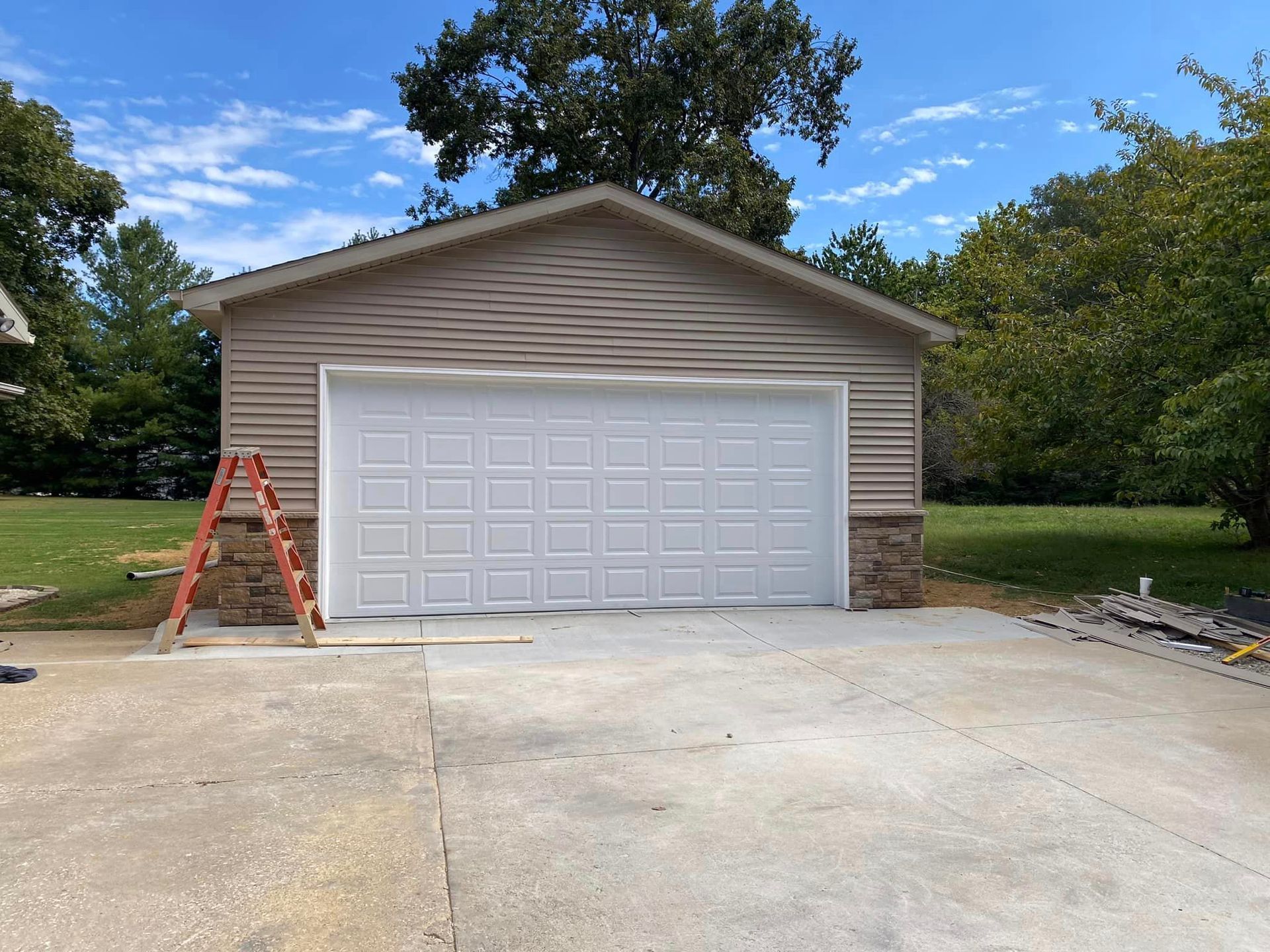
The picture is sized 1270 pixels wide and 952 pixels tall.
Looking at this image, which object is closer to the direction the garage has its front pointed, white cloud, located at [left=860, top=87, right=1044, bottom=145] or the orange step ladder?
the orange step ladder

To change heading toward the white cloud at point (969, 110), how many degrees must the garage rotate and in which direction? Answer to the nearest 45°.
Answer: approximately 135° to its left

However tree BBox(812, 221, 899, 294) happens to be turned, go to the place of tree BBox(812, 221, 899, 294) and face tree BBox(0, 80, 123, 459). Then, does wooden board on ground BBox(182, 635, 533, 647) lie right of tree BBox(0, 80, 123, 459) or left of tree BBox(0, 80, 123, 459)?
left

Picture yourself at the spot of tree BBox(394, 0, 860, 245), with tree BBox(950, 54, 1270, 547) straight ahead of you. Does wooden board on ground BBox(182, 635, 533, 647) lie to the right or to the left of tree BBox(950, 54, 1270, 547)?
right

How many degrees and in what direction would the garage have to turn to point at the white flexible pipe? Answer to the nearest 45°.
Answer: approximately 135° to its right

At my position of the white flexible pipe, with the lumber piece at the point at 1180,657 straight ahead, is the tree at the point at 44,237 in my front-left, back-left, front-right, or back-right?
back-left

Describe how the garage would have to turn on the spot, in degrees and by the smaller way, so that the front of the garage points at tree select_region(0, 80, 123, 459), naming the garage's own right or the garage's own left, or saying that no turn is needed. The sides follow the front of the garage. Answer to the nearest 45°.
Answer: approximately 135° to the garage's own right

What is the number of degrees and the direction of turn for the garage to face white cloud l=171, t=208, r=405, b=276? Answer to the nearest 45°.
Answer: approximately 135° to its right

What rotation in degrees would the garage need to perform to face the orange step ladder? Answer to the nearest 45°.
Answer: approximately 45° to its right

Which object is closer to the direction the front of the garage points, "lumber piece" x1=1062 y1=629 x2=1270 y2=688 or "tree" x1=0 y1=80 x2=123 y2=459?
the lumber piece

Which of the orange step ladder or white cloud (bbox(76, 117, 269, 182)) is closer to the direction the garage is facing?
the orange step ladder

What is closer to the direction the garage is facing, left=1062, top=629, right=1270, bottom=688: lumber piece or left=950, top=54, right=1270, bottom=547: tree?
the lumber piece

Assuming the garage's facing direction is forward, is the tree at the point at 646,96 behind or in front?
behind

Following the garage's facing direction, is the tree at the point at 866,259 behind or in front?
behind

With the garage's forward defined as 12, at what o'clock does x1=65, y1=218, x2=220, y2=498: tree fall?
The tree is roughly at 5 o'clock from the garage.

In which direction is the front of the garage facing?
toward the camera

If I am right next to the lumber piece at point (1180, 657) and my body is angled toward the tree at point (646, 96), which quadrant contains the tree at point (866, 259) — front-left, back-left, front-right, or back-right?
front-right
